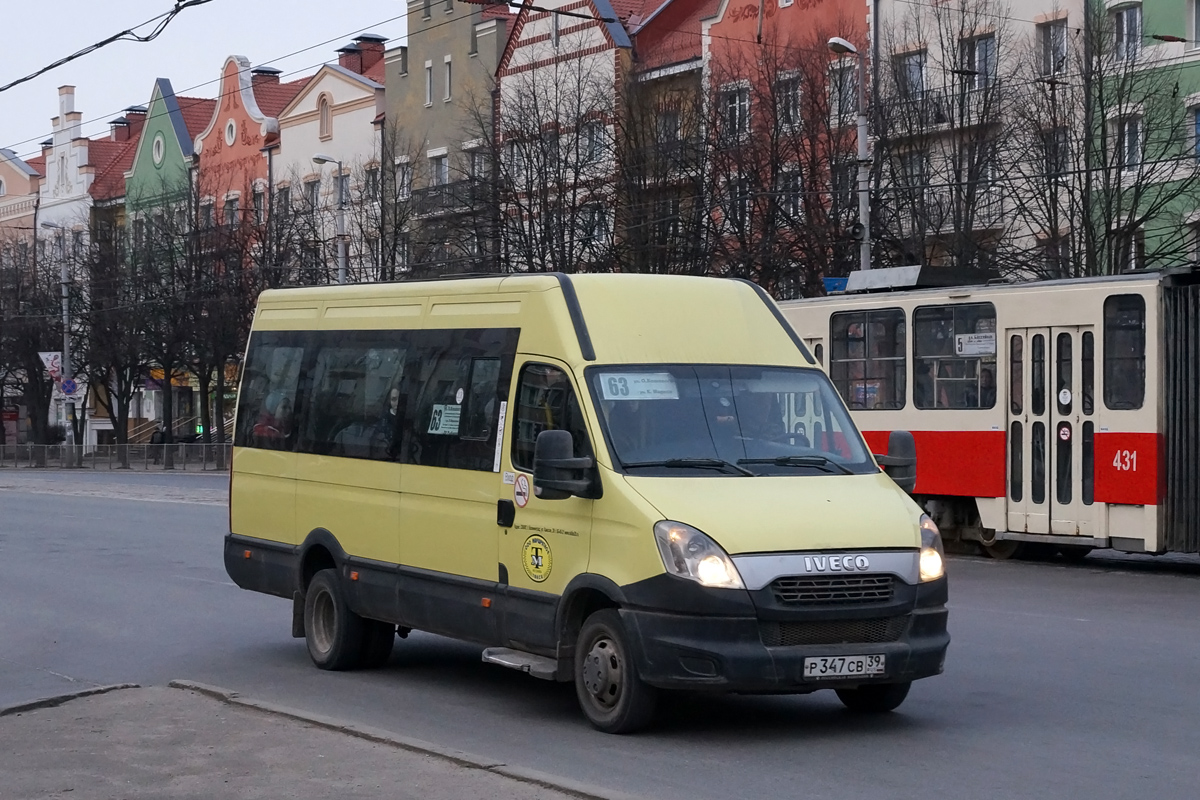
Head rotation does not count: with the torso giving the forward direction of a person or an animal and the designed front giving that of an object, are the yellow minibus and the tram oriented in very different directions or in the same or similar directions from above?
same or similar directions

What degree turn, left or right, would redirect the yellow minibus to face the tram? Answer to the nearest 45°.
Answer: approximately 90° to its left

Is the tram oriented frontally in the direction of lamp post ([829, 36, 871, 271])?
no

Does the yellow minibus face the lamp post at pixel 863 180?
no

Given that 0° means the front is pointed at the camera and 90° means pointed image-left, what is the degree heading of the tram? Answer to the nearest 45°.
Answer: approximately 315°

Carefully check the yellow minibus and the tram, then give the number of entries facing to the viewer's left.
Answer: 0

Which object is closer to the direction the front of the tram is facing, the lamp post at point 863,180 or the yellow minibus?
the yellow minibus

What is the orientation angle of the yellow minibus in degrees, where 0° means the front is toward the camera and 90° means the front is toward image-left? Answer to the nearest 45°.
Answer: approximately 315°
